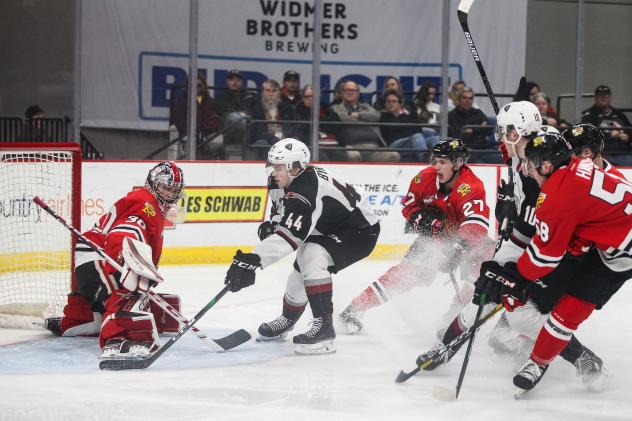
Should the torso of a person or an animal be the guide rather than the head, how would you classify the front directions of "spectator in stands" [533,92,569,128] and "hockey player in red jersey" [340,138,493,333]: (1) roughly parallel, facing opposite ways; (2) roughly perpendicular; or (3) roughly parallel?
roughly parallel

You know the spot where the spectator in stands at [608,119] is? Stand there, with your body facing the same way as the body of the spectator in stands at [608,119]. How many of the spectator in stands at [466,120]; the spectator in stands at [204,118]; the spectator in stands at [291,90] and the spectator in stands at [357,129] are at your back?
0

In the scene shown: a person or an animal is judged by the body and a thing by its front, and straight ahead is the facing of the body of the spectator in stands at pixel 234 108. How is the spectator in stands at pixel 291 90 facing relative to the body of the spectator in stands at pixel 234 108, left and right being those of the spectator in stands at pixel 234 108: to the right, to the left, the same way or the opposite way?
the same way

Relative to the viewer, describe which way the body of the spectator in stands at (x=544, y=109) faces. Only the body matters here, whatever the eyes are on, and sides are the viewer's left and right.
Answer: facing the viewer and to the left of the viewer

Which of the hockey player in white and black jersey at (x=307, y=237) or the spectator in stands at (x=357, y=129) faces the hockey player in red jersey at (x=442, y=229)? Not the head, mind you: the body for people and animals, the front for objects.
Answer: the spectator in stands

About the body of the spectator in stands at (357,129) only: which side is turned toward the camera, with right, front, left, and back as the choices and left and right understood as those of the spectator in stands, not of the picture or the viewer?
front

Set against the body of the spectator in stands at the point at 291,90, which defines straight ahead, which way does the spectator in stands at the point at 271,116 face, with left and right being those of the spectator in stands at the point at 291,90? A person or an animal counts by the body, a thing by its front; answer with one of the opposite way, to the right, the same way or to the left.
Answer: the same way

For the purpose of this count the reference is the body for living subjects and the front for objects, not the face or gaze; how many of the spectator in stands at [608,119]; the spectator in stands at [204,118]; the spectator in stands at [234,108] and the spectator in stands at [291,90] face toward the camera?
4

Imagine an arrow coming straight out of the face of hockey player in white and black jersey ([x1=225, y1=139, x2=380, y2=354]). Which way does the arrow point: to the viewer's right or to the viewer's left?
to the viewer's left

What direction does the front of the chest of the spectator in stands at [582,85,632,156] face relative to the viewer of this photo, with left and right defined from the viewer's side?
facing the viewer

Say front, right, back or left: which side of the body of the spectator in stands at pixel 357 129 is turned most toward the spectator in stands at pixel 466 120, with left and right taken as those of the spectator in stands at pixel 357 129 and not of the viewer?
left

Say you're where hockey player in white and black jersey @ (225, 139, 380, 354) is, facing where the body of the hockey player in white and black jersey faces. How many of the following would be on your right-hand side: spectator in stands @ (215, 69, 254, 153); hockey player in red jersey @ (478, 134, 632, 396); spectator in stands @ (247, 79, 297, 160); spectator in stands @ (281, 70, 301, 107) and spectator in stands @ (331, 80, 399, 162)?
4

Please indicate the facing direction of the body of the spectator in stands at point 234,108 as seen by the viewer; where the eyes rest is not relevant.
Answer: toward the camera

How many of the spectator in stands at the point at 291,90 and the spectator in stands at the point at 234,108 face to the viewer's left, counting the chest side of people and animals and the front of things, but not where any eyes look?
0

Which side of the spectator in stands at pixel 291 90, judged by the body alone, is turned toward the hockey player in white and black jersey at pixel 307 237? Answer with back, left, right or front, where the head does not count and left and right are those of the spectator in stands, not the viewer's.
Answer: front

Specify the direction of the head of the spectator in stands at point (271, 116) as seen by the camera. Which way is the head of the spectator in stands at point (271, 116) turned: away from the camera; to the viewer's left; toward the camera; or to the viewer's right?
toward the camera

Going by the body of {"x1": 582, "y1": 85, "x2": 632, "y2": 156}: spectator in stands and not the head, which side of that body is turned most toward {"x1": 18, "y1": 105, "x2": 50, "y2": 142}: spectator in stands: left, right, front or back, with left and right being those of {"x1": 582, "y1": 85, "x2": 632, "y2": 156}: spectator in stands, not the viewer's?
right

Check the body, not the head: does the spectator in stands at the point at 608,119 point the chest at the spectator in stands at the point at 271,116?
no

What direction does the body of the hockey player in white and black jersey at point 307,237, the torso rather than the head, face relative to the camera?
to the viewer's left

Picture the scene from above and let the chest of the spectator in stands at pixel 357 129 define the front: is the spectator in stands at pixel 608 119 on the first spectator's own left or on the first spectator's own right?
on the first spectator's own left
